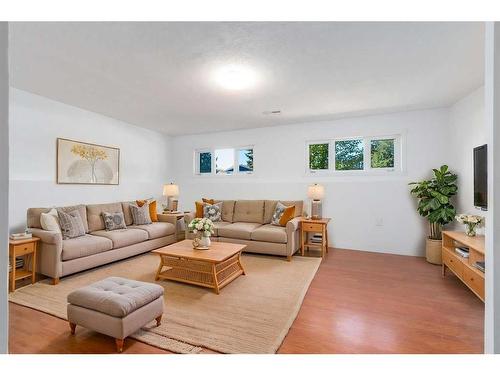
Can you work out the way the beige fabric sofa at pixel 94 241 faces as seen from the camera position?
facing the viewer and to the right of the viewer

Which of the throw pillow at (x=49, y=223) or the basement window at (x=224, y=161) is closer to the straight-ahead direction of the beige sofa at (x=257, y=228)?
the throw pillow

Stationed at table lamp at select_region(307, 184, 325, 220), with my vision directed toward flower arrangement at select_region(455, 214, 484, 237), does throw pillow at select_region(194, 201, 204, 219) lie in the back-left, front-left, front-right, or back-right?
back-right

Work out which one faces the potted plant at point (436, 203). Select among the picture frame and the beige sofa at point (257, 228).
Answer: the picture frame

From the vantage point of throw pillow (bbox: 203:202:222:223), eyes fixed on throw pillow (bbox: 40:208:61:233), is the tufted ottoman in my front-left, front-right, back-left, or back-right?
front-left

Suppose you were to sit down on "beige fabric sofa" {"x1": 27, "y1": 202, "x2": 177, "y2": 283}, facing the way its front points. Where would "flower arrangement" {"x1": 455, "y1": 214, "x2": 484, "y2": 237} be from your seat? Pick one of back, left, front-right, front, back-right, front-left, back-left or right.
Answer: front

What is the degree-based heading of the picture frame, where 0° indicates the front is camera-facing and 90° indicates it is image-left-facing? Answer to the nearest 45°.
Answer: approximately 315°

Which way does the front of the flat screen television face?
to the viewer's left

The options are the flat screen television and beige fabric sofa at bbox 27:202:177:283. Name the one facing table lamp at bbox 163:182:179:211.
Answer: the flat screen television

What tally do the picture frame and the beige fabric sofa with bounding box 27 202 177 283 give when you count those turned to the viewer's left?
0

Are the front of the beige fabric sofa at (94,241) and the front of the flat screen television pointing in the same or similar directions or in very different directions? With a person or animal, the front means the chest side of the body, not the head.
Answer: very different directions

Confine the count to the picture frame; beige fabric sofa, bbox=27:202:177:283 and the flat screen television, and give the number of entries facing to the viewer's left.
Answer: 1

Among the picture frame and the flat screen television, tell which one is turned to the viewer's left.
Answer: the flat screen television

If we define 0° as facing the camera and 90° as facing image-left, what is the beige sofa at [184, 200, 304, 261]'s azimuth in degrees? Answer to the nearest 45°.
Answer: approximately 45°

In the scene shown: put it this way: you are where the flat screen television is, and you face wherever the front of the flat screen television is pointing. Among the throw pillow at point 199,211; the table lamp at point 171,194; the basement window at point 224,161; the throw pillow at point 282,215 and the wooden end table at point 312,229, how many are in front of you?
5

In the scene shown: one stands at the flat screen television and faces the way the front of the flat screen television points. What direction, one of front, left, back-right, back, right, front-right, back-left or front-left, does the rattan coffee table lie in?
front-left

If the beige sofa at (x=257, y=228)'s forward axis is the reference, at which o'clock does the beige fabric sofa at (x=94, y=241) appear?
The beige fabric sofa is roughly at 1 o'clock from the beige sofa.

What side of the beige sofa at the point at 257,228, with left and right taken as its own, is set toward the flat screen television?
left
